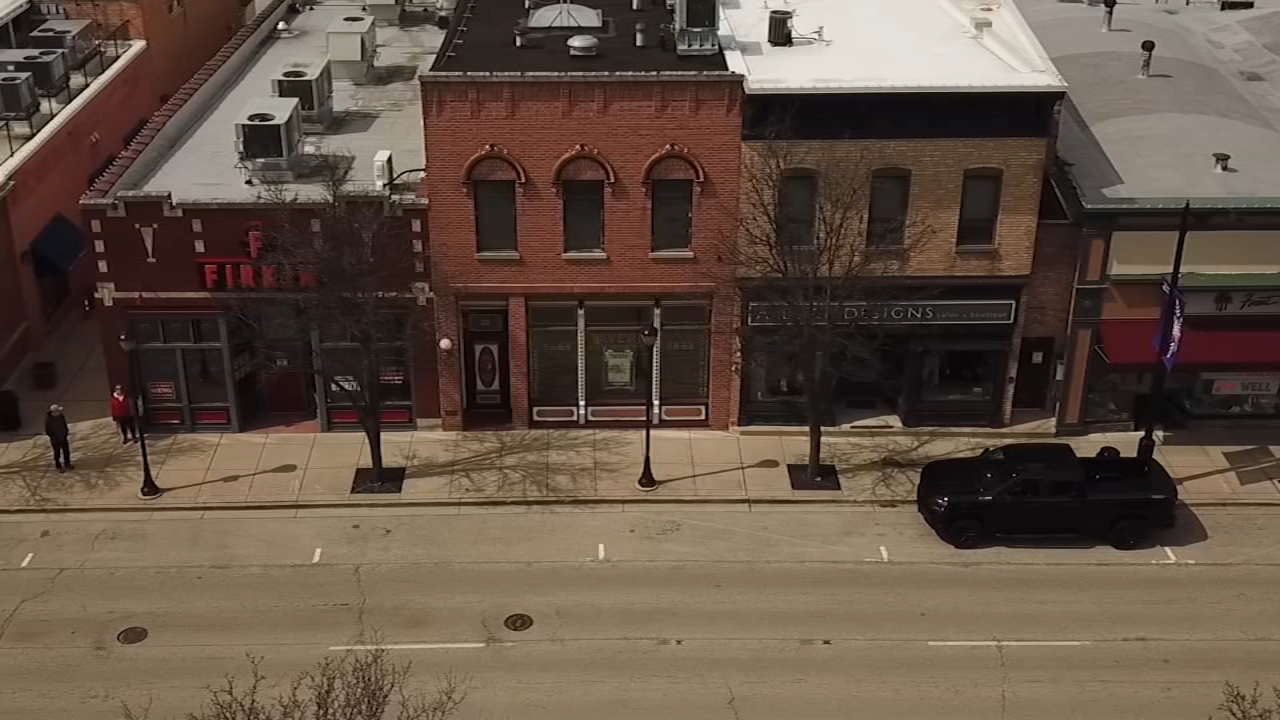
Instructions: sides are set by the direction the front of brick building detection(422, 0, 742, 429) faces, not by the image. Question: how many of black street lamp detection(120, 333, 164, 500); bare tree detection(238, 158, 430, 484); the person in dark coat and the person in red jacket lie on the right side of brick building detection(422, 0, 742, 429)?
4

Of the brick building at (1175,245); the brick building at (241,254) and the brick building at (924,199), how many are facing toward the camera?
3

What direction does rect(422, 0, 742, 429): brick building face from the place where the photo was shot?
facing the viewer

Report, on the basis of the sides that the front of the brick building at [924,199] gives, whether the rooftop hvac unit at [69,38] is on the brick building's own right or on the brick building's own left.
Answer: on the brick building's own right

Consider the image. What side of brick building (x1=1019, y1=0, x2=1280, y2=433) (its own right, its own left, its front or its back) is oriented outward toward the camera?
front

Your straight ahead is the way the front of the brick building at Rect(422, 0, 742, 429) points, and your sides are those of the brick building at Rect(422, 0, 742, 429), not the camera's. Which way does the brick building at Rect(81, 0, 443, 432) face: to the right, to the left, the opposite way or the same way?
the same way

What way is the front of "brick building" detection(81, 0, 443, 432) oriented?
toward the camera

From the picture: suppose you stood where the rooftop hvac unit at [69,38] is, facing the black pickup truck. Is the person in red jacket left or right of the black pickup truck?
right

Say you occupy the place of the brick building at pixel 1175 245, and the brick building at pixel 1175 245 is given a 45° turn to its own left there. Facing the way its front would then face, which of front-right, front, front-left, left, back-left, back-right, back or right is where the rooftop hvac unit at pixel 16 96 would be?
back-right

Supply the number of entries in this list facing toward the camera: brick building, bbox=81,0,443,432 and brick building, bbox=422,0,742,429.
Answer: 2

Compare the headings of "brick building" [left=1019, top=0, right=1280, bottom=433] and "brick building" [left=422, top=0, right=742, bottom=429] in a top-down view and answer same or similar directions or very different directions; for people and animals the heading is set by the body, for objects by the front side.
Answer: same or similar directions

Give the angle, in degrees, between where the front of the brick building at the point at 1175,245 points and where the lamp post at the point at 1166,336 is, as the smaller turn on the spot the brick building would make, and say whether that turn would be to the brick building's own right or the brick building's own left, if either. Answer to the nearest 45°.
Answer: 0° — it already faces it

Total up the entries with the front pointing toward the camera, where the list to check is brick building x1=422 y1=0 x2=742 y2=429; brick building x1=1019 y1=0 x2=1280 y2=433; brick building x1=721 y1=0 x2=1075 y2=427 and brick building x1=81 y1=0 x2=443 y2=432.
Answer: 4

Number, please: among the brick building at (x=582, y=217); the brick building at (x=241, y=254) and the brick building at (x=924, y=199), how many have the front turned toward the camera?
3

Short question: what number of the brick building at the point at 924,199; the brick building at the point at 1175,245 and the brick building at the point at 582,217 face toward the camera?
3

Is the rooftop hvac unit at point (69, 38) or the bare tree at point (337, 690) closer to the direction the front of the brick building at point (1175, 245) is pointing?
the bare tree

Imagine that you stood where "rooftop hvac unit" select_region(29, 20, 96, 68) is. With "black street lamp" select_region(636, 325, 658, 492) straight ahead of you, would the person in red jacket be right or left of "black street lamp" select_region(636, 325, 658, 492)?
right

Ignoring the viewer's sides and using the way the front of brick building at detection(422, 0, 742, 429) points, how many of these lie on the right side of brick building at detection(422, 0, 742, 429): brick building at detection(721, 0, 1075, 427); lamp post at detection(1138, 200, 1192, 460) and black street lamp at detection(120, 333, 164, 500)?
1
